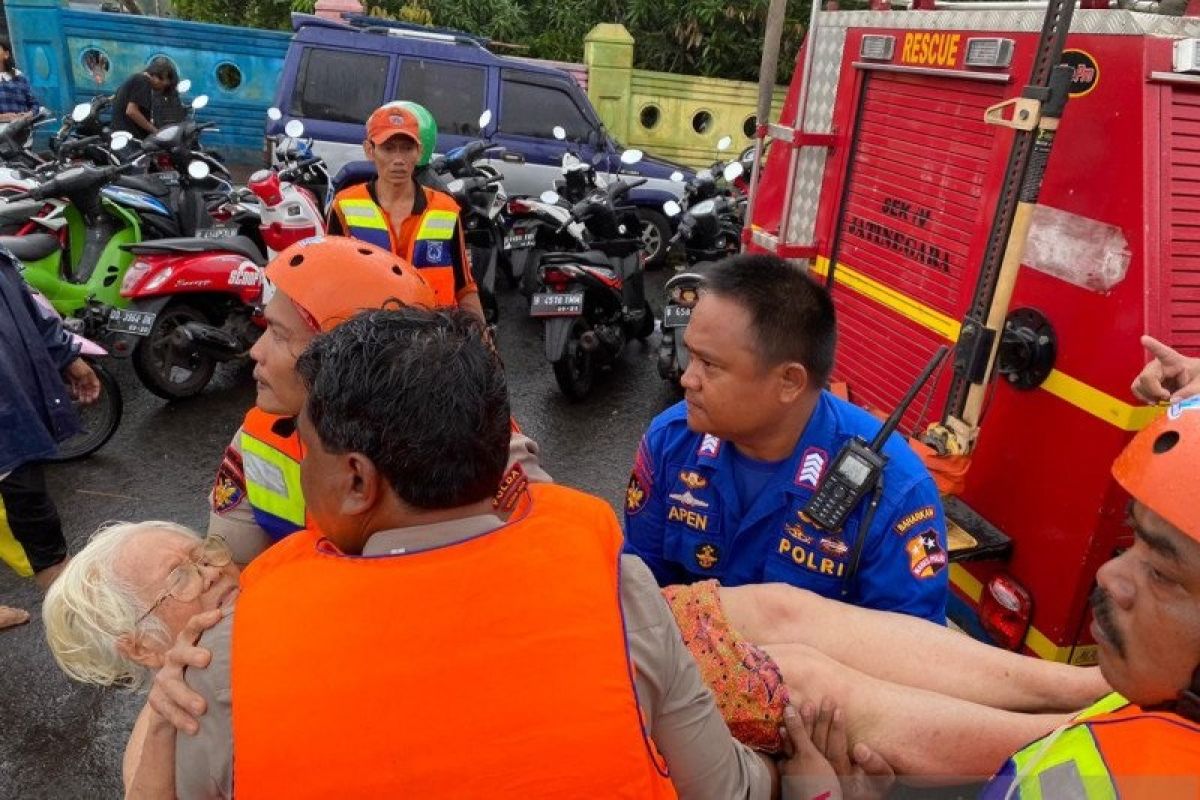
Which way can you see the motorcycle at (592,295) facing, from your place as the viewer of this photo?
facing away from the viewer and to the right of the viewer

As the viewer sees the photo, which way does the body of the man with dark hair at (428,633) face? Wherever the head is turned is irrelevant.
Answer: away from the camera

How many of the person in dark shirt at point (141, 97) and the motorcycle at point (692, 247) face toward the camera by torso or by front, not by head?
0

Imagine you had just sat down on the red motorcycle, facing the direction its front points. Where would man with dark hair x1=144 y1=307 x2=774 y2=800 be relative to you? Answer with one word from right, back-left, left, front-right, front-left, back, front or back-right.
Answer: back-right

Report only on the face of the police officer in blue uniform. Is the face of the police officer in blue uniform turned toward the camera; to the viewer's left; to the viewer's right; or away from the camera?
to the viewer's left

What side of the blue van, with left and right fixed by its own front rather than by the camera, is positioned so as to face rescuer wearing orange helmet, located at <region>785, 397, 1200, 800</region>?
right

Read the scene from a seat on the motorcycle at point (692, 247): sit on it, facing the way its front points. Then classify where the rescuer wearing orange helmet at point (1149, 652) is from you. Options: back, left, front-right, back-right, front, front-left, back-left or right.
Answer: back

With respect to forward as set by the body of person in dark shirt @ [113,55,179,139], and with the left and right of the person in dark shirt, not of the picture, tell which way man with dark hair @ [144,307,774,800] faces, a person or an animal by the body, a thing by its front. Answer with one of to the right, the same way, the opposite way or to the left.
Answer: to the left

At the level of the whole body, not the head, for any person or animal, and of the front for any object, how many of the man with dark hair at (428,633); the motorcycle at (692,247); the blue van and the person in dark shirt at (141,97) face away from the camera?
2

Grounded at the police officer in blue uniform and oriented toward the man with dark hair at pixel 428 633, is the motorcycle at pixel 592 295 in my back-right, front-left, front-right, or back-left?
back-right

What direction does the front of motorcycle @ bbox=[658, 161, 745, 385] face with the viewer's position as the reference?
facing away from the viewer

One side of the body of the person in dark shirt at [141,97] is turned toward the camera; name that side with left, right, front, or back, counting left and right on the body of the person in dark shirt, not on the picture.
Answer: right

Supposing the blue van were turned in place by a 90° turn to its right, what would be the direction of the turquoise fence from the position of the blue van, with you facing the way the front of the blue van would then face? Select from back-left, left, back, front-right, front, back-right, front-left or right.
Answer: back-right

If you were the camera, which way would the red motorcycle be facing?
facing away from the viewer and to the right of the viewer

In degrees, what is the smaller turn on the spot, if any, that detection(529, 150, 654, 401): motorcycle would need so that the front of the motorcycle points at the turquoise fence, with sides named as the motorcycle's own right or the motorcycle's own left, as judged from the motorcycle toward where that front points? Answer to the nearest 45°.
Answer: approximately 90° to the motorcycle's own left
